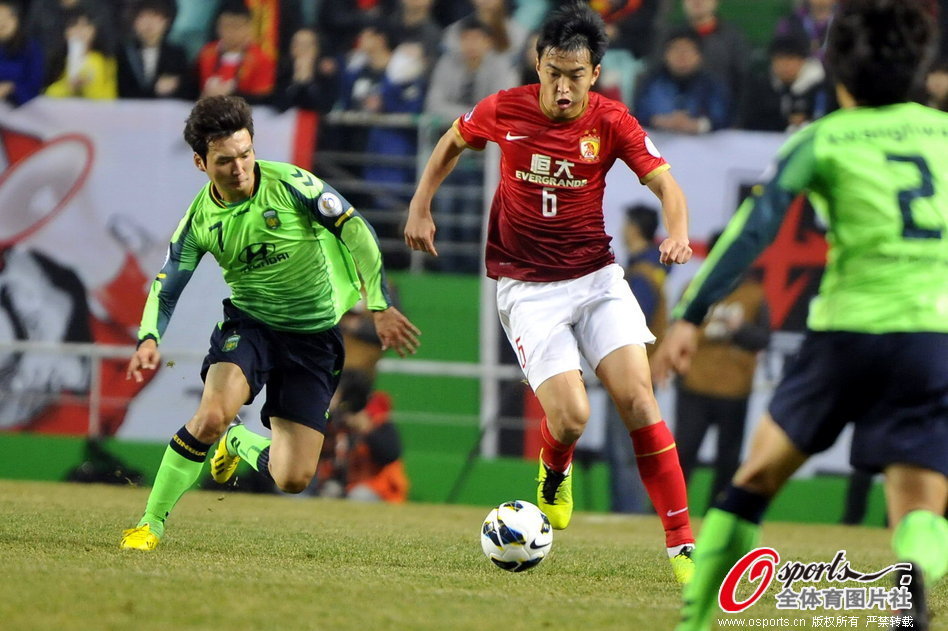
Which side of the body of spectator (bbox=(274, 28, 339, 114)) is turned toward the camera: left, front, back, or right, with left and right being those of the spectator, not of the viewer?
front

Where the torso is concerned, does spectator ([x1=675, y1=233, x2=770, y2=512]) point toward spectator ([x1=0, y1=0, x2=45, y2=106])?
no

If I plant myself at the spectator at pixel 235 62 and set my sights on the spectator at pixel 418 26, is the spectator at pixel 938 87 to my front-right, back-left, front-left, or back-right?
front-right

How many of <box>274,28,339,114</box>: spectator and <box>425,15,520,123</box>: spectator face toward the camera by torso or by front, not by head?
2

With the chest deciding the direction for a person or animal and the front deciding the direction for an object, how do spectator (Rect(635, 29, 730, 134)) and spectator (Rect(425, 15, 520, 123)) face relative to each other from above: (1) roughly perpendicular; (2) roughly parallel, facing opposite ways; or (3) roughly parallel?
roughly parallel

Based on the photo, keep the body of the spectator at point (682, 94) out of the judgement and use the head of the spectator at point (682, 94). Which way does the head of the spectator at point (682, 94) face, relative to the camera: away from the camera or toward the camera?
toward the camera

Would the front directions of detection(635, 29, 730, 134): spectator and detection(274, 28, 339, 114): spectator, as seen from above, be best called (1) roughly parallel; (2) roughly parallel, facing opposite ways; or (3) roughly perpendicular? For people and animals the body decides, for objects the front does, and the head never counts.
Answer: roughly parallel

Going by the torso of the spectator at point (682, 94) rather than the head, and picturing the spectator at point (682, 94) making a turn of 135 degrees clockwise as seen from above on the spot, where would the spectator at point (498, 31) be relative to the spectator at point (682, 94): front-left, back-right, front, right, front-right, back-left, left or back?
front-left

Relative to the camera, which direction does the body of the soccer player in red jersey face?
toward the camera

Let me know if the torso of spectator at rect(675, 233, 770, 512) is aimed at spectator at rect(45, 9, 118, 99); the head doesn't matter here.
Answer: no

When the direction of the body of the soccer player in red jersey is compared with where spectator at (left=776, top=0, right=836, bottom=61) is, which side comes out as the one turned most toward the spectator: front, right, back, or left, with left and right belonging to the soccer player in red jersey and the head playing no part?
back

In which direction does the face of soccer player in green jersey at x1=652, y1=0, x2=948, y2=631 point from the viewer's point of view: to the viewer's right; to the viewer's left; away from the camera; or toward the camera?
away from the camera

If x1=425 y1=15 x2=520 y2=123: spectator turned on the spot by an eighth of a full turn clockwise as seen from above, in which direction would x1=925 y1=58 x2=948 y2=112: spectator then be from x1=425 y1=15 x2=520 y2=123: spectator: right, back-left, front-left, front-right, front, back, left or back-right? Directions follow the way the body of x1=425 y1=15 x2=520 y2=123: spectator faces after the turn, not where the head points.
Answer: back-left

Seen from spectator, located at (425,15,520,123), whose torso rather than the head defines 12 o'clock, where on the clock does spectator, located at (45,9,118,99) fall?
spectator, located at (45,9,118,99) is roughly at 3 o'clock from spectator, located at (425,15,520,123).

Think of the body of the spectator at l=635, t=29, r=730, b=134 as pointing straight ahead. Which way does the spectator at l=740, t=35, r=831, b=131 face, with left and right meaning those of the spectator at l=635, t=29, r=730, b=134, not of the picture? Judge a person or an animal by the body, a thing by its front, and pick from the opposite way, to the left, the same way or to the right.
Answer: the same way

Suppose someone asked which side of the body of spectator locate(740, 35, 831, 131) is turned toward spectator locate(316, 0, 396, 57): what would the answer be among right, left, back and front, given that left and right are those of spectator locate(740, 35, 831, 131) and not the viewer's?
right

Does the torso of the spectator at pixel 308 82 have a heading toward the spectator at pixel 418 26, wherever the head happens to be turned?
no

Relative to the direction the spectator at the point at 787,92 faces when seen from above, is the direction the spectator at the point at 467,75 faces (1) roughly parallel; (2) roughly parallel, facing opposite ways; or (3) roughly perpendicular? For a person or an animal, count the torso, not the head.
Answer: roughly parallel

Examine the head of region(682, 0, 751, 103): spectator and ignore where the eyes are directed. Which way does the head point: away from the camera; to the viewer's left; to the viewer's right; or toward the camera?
toward the camera

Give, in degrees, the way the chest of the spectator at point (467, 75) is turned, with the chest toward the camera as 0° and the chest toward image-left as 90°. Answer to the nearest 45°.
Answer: approximately 0°
